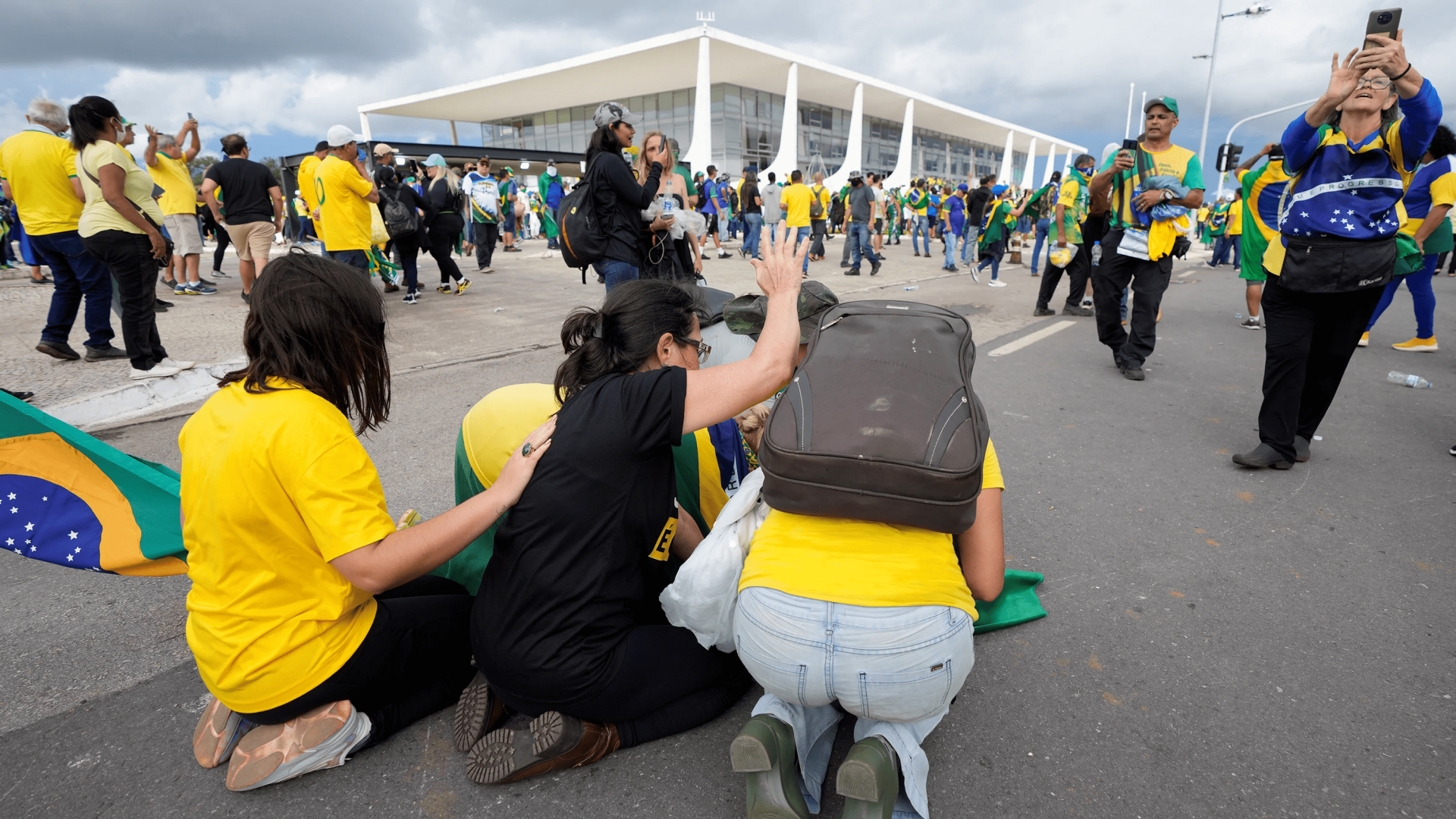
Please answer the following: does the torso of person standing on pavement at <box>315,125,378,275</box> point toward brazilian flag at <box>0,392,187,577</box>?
no

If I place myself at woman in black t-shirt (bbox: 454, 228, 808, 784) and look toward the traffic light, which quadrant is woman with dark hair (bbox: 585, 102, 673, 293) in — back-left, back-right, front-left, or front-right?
front-left

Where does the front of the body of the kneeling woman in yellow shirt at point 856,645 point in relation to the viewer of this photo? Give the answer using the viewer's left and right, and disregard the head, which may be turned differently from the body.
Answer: facing away from the viewer

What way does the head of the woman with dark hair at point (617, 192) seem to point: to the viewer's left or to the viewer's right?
to the viewer's right

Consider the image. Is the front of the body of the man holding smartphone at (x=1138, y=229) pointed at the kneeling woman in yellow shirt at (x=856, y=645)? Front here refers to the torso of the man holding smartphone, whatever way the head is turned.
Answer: yes

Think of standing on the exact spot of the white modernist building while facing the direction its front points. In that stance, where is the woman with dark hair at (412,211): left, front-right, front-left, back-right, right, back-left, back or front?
front-right

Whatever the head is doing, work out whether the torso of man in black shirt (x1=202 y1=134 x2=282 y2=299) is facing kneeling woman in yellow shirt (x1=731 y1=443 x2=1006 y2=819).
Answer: no

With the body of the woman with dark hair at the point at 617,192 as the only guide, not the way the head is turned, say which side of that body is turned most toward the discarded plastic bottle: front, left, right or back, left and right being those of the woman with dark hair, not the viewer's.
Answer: front

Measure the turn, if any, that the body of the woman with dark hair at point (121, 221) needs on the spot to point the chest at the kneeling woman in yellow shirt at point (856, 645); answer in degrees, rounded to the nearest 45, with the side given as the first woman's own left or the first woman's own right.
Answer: approximately 90° to the first woman's own right

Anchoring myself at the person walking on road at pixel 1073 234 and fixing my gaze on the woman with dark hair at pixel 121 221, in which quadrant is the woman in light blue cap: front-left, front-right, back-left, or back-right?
front-right

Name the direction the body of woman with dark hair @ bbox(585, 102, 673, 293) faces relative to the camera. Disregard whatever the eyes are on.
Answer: to the viewer's right

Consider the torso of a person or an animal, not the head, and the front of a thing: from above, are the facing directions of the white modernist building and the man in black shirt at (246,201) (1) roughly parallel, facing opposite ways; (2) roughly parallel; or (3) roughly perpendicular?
roughly parallel, facing opposite ways

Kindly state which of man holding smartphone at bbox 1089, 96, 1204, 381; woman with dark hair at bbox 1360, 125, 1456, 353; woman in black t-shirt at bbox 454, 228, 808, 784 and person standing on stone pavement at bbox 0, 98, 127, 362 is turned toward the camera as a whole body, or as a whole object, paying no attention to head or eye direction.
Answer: the man holding smartphone

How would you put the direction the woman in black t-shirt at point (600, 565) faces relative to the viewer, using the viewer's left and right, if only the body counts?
facing away from the viewer and to the right of the viewer

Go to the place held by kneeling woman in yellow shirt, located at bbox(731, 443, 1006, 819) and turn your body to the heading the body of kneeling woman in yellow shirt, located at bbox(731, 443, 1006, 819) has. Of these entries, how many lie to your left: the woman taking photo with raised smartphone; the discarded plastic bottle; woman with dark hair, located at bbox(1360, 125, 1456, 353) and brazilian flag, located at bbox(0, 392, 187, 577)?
1

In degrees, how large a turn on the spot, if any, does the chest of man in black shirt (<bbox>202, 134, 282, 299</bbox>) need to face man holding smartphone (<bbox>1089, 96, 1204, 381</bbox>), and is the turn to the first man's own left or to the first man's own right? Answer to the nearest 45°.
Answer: approximately 135° to the first man's own right
